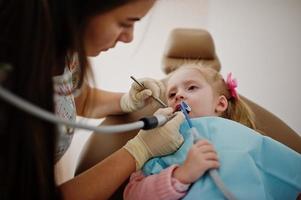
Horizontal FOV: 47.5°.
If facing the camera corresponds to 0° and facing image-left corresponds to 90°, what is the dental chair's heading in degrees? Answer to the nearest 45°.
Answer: approximately 0°
